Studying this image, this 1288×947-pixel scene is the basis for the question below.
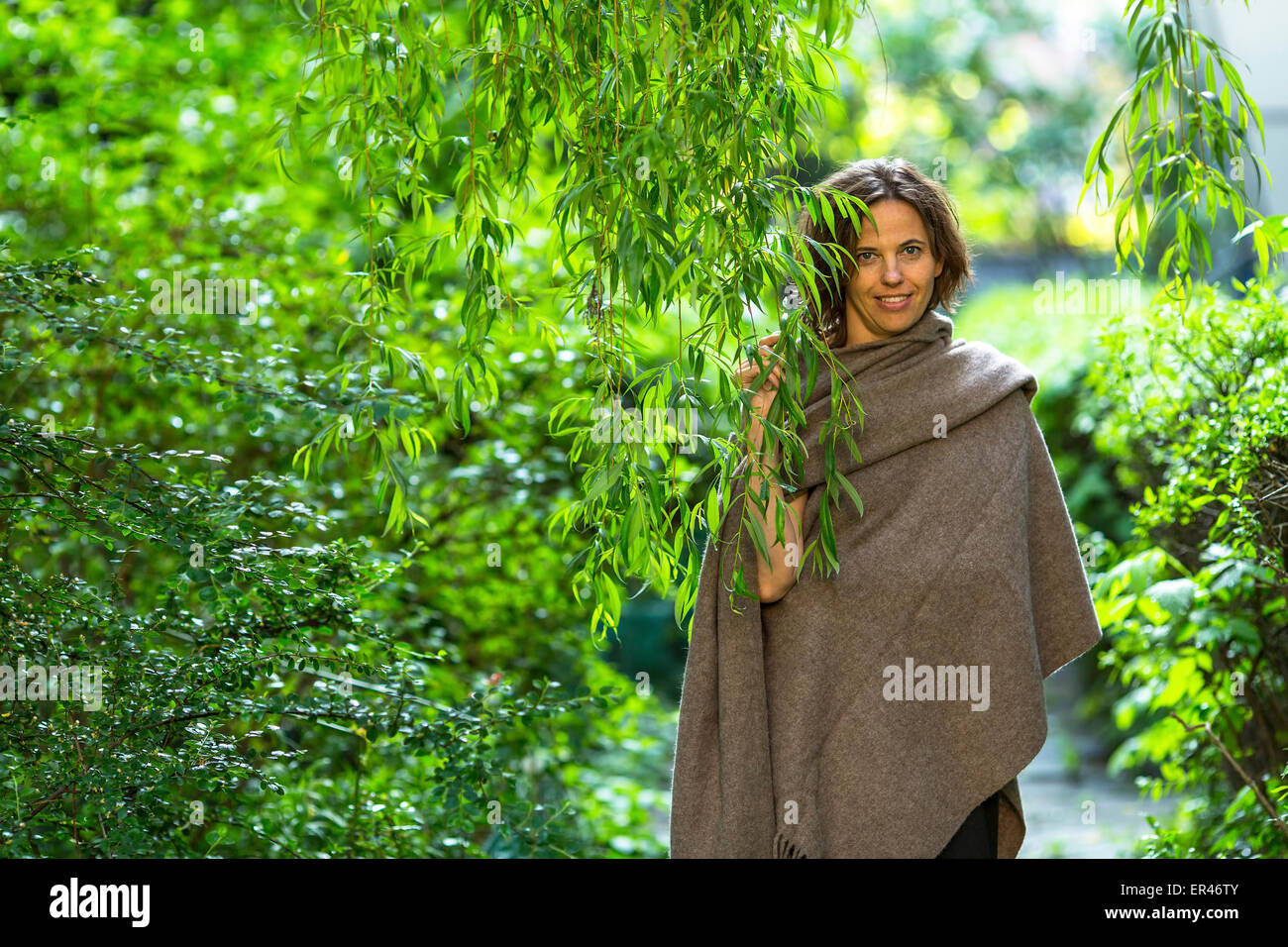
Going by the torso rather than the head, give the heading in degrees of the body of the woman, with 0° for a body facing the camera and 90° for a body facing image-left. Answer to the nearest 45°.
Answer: approximately 0°
